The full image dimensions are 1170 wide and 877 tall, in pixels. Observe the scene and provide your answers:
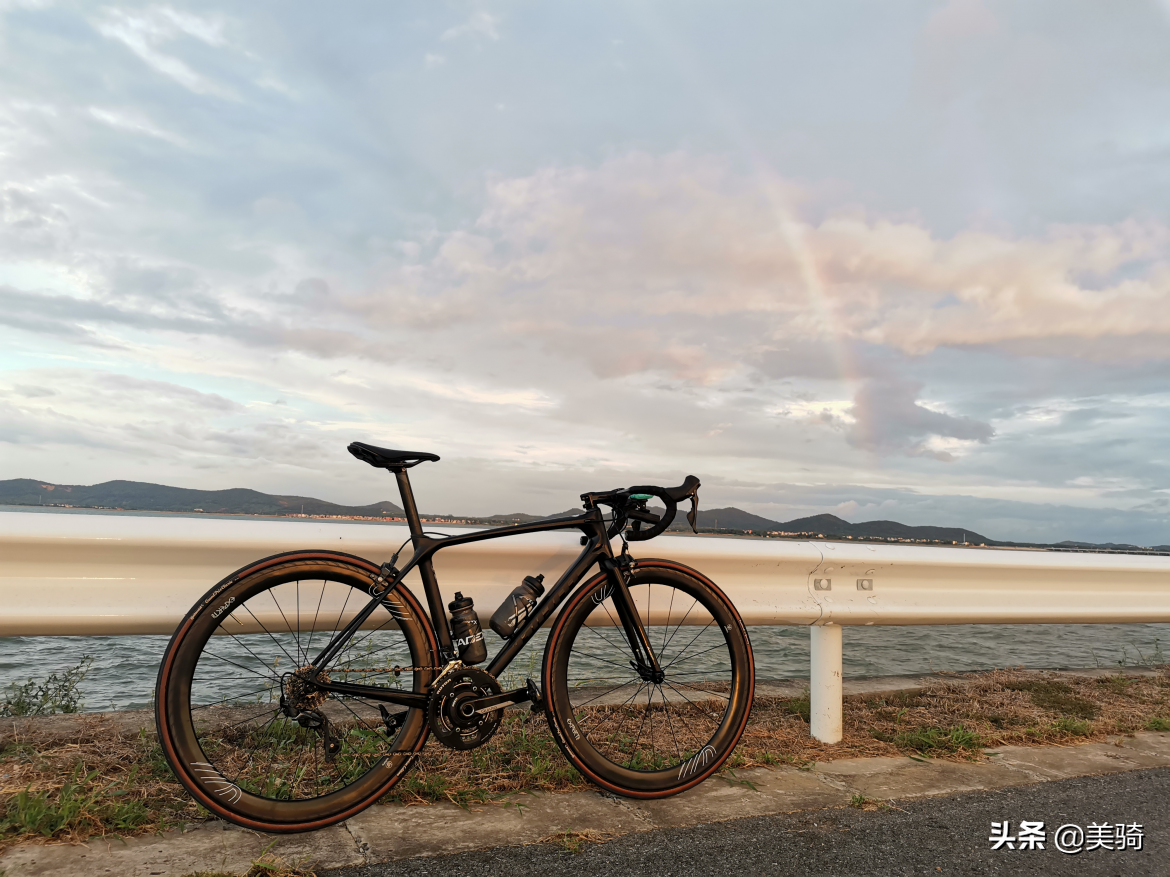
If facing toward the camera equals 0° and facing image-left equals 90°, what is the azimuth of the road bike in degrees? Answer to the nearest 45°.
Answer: approximately 270°

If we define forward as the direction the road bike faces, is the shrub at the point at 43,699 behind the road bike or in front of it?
behind
